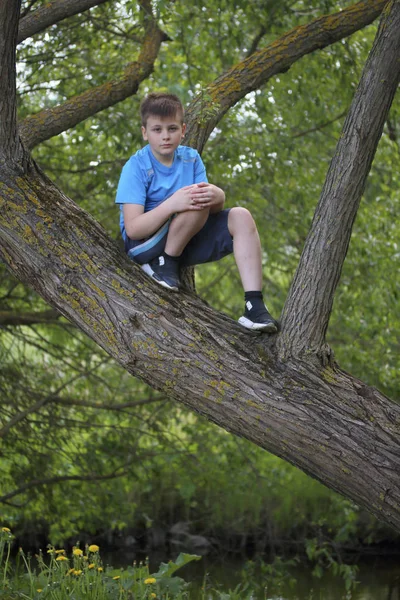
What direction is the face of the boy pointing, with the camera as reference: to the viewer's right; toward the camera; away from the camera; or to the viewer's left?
toward the camera

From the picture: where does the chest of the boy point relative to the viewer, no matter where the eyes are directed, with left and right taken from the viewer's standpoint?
facing the viewer and to the right of the viewer
